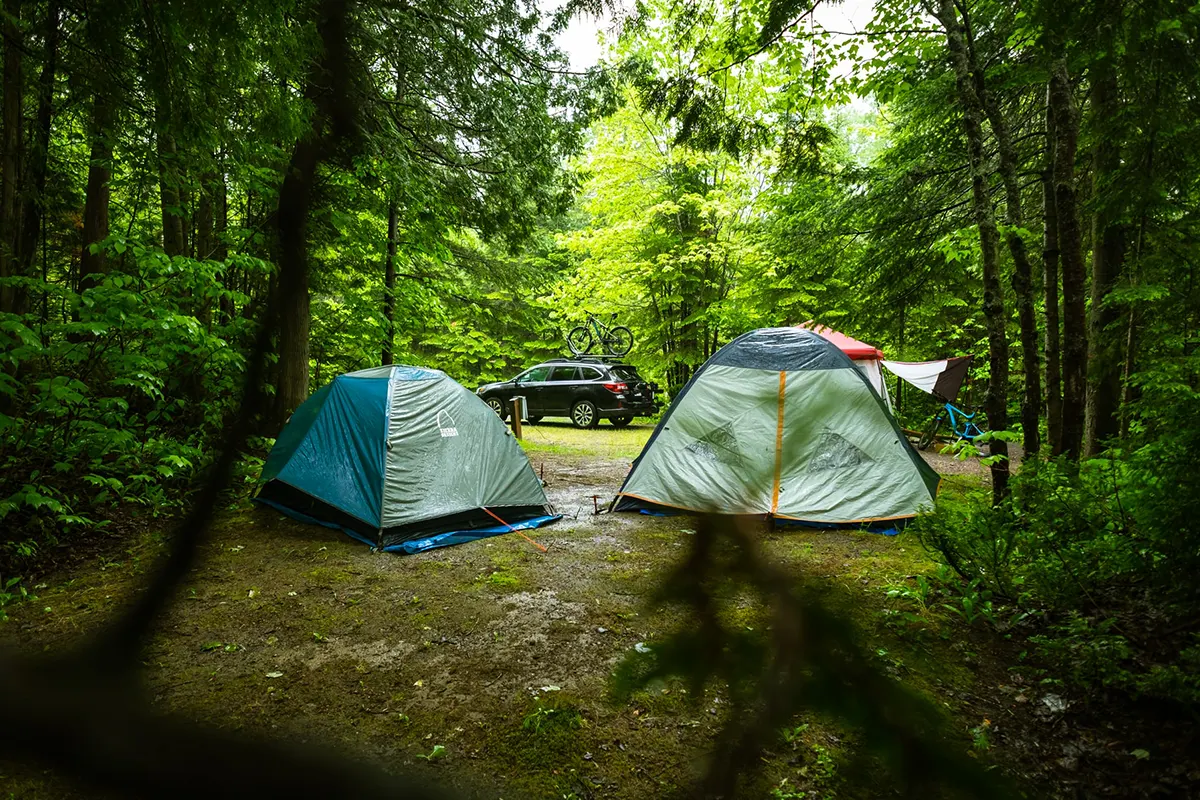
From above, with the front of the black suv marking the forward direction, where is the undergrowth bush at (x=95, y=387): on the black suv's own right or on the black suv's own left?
on the black suv's own left

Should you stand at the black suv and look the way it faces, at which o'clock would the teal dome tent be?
The teal dome tent is roughly at 8 o'clock from the black suv.

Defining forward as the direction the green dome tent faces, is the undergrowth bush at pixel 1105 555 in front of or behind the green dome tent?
in front

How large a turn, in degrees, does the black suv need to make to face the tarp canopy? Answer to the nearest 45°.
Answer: approximately 180°

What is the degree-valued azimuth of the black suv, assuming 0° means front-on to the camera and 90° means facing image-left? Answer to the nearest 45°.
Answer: approximately 135°

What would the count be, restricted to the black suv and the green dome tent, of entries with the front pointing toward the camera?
1

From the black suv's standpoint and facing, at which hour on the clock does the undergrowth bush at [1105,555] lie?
The undergrowth bush is roughly at 7 o'clock from the black suv.

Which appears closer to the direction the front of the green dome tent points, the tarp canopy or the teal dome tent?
the teal dome tent

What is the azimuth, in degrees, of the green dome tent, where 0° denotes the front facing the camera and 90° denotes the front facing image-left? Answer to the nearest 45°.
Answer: approximately 0°

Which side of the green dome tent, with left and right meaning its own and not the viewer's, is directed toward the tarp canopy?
back
